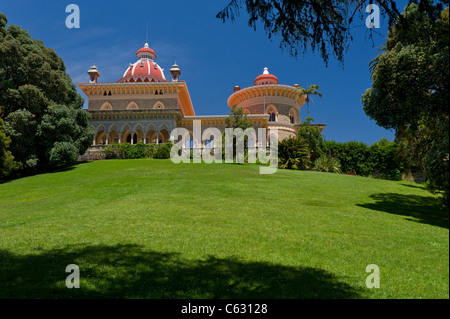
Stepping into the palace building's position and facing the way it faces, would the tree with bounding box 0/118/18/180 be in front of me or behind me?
in front

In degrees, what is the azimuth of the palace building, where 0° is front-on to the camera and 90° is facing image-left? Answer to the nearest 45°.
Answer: approximately 0°

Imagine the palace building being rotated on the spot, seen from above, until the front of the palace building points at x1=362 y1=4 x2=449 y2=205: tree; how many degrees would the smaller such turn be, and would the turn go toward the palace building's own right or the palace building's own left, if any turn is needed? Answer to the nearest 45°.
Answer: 0° — it already faces it

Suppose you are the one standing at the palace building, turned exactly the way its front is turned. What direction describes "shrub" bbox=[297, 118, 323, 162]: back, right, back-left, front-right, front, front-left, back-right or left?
front-left

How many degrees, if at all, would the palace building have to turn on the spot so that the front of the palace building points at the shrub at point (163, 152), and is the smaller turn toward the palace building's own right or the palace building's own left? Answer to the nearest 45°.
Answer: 0° — it already faces it

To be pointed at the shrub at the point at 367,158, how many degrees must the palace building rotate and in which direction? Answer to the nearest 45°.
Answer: approximately 45° to its left

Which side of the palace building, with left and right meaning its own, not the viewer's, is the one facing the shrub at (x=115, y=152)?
front
